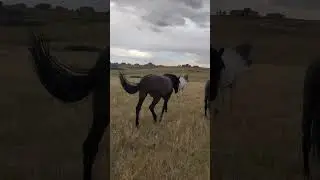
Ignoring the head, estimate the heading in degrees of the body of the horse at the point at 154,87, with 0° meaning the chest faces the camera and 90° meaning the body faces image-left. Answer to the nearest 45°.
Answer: approximately 225°
